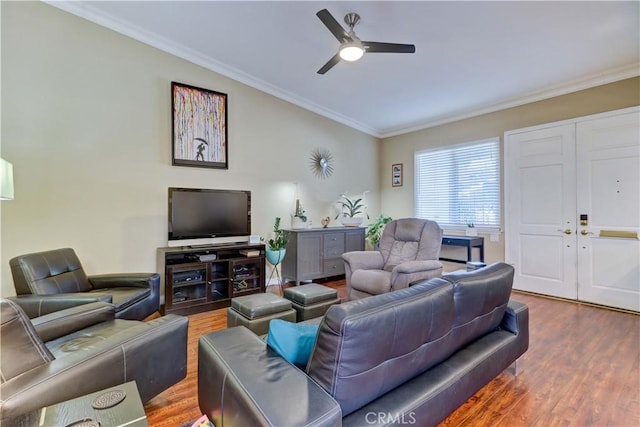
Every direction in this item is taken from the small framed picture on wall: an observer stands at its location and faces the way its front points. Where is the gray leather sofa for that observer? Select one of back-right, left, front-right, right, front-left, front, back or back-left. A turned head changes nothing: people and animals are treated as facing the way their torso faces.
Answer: front-left

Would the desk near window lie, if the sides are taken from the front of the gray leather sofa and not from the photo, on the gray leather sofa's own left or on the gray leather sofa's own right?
on the gray leather sofa's own right

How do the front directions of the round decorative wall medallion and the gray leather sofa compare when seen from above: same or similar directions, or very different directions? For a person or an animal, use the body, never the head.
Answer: very different directions

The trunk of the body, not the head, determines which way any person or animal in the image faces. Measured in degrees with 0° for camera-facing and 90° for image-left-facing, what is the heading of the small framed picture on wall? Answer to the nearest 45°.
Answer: approximately 45°

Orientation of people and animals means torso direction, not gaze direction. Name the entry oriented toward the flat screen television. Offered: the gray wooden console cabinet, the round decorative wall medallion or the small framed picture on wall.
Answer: the small framed picture on wall

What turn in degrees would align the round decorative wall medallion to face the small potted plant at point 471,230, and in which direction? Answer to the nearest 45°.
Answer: approximately 45° to its left

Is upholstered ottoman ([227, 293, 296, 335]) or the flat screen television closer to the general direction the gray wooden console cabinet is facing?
the upholstered ottoman

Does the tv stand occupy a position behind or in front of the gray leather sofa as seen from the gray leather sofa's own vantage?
in front

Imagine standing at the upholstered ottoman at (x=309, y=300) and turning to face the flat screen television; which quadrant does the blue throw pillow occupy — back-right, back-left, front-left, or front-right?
back-left
